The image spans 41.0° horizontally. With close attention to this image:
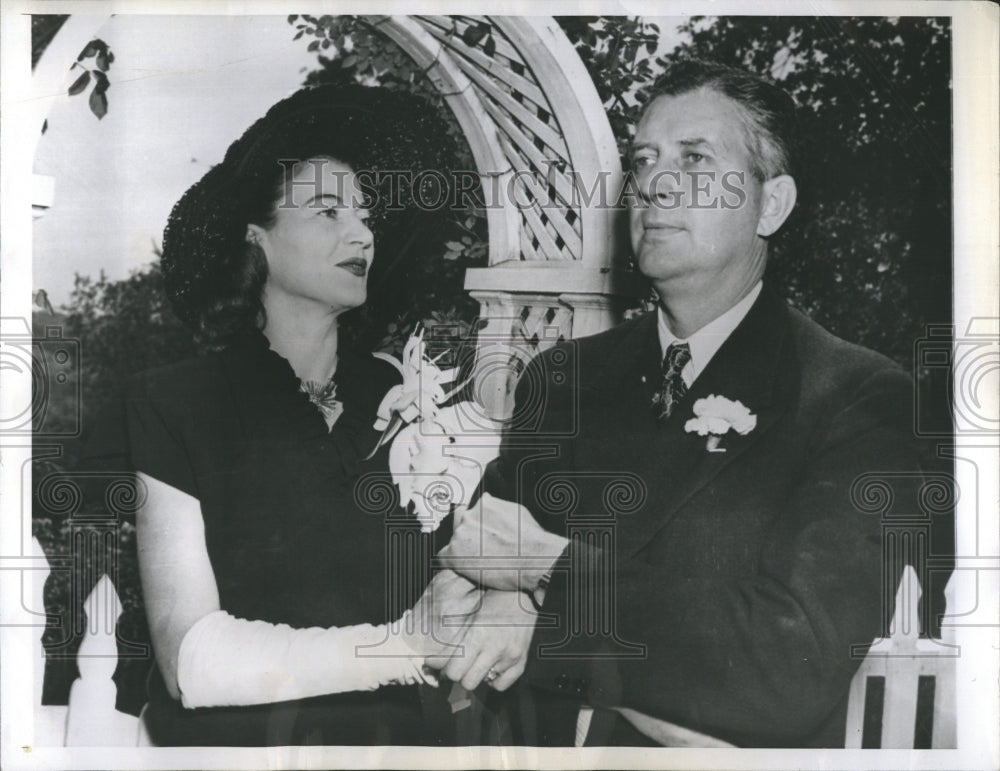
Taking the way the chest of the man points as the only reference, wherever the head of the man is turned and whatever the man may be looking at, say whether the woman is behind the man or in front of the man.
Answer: in front

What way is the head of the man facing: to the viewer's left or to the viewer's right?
to the viewer's left

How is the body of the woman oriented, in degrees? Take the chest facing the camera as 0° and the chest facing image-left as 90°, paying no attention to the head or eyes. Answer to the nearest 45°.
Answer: approximately 315°

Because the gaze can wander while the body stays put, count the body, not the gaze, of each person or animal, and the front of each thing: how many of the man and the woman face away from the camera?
0
